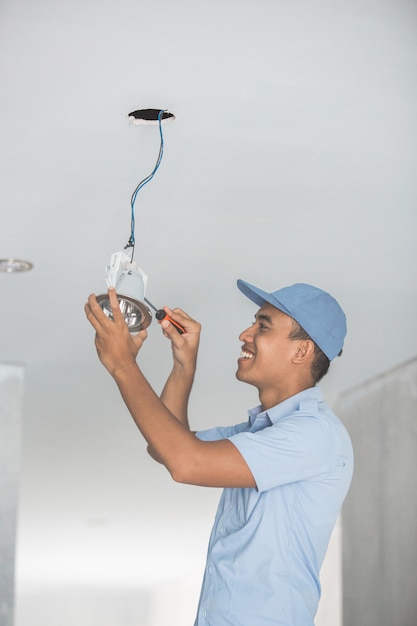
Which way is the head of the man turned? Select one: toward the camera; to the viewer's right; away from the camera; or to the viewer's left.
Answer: to the viewer's left

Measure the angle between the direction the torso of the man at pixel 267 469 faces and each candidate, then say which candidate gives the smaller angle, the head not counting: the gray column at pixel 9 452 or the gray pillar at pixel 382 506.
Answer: the gray column

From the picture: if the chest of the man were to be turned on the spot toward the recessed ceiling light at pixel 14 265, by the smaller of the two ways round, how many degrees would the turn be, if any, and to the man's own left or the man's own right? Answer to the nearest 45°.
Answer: approximately 45° to the man's own right

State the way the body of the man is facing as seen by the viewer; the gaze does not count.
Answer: to the viewer's left
